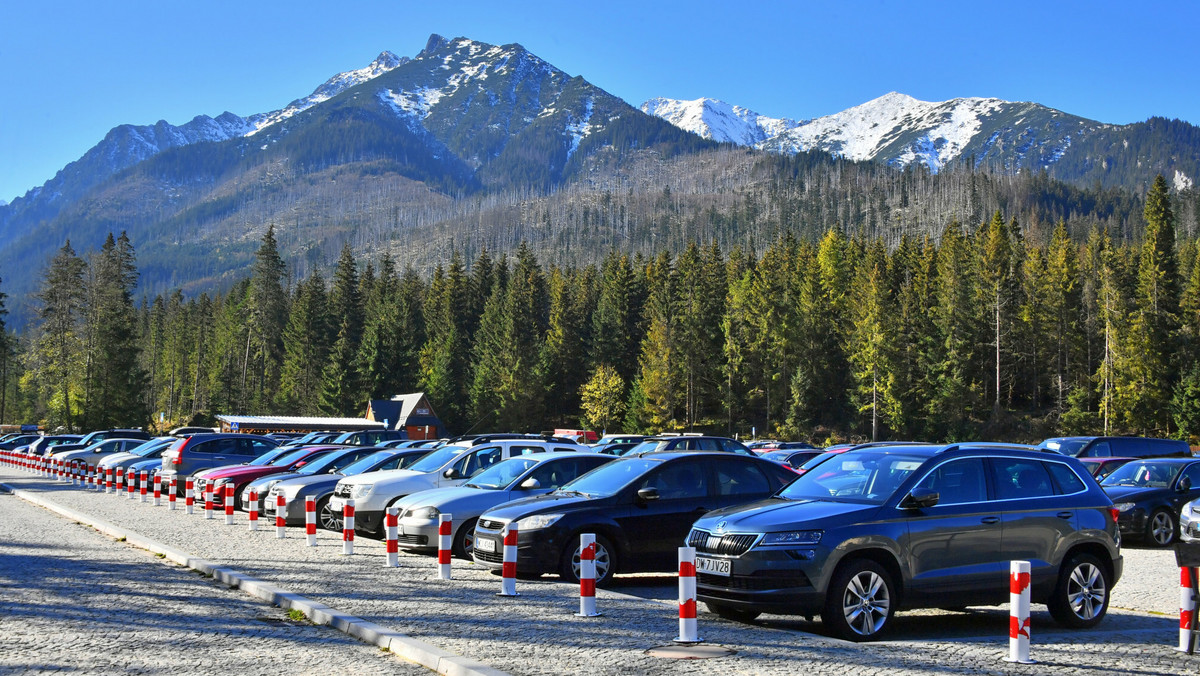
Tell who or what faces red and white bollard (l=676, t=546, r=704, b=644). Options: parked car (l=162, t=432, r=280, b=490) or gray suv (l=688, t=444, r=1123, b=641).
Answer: the gray suv

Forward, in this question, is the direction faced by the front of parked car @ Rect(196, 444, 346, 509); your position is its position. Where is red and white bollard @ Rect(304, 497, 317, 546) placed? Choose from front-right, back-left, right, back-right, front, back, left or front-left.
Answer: front-left

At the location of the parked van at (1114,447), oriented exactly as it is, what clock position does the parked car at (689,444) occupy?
the parked car at (689,444) is roughly at 1 o'clock from the parked van at (1114,447).

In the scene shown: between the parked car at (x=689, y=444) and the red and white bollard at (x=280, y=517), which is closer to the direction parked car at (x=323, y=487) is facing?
the red and white bollard

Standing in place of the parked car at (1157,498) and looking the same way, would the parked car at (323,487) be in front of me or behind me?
in front

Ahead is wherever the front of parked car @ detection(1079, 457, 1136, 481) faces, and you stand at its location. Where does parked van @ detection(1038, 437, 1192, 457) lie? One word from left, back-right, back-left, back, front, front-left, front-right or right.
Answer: back-right

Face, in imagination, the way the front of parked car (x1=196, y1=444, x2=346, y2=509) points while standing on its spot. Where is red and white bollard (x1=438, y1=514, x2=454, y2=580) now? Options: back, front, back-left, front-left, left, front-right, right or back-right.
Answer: front-left

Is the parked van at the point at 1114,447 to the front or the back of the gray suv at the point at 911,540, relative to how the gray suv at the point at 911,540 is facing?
to the back

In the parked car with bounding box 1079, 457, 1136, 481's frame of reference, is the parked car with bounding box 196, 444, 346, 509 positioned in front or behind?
in front

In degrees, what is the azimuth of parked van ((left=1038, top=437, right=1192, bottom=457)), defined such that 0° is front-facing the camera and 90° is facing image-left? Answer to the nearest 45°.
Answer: approximately 45°

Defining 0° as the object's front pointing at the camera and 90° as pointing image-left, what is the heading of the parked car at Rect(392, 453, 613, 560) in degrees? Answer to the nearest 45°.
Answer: approximately 45°
